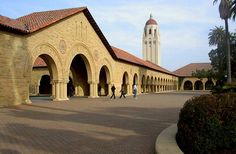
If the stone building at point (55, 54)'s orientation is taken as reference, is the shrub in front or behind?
in front
